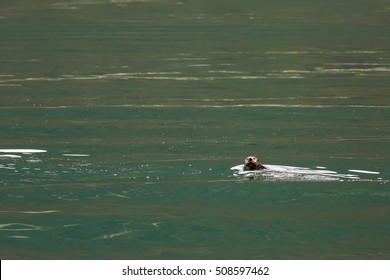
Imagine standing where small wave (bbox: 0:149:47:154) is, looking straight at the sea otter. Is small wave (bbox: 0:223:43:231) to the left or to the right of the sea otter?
right

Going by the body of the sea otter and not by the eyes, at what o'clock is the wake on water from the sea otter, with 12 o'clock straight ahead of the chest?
The wake on water is roughly at 7 o'clock from the sea otter.

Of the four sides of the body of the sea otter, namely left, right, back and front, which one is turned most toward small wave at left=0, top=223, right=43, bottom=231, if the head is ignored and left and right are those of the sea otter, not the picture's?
front

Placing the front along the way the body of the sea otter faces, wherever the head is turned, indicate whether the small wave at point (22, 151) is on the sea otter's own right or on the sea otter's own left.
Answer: on the sea otter's own right

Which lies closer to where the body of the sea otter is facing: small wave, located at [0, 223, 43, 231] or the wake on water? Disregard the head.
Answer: the small wave

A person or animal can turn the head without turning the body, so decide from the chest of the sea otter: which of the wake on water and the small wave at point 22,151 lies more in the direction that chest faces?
the small wave

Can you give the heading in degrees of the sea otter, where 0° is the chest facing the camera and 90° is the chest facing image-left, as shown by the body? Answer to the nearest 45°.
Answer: approximately 45°
